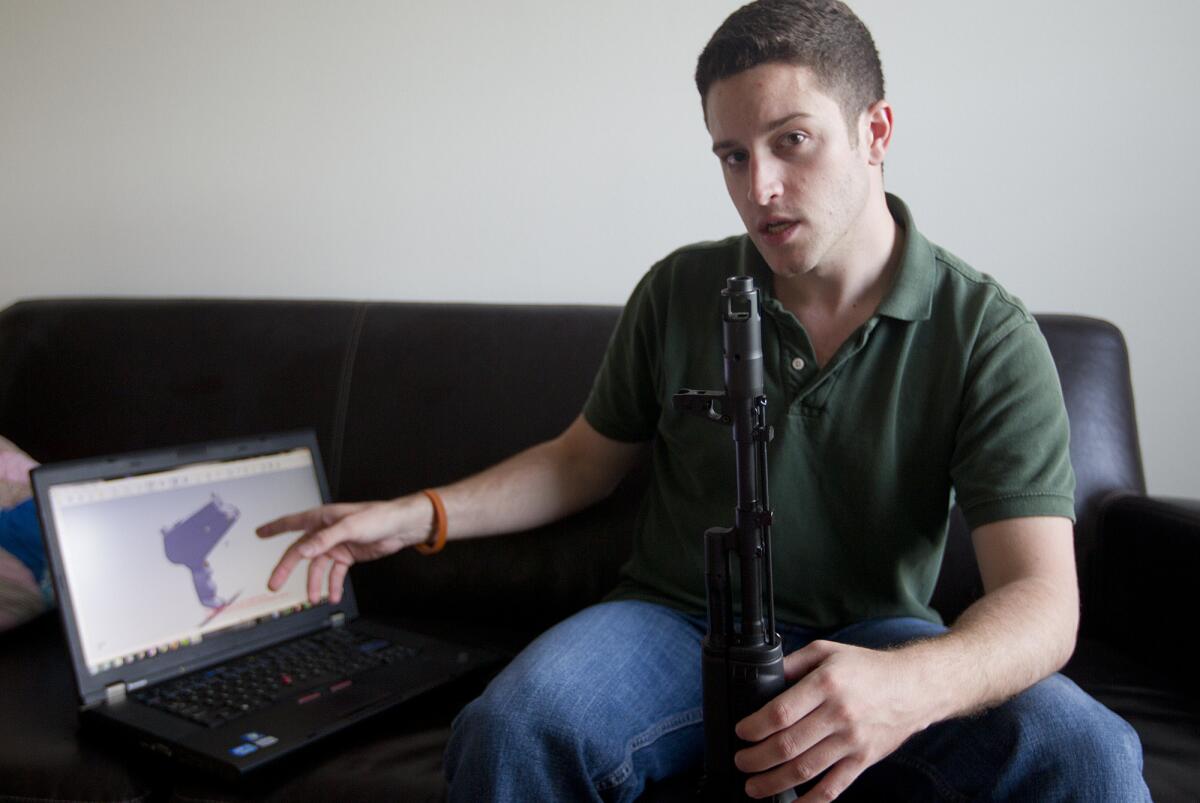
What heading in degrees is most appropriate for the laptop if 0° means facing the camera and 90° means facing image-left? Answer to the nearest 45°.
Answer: approximately 315°

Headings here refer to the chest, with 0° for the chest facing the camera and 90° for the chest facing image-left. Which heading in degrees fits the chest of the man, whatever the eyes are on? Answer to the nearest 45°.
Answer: approximately 0°
